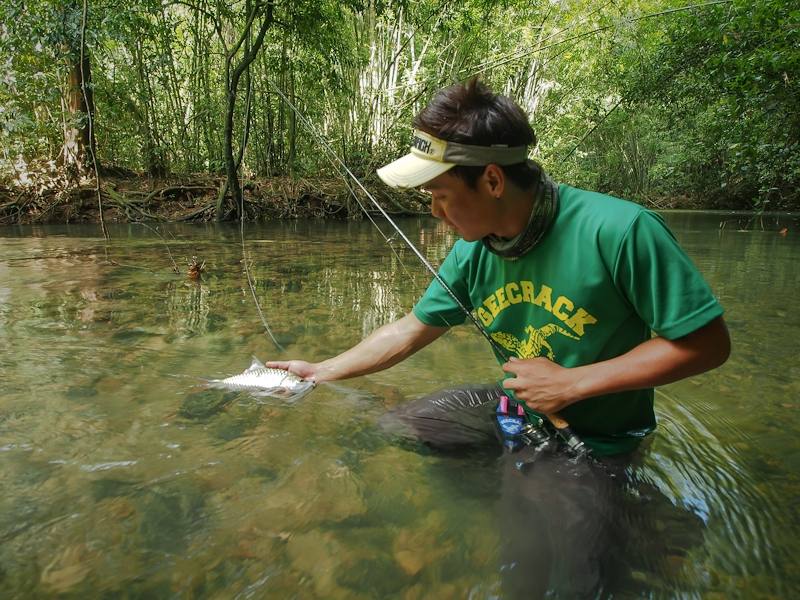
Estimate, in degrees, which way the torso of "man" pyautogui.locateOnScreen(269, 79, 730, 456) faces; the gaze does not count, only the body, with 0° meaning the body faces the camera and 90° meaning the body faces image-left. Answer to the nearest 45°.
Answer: approximately 45°
